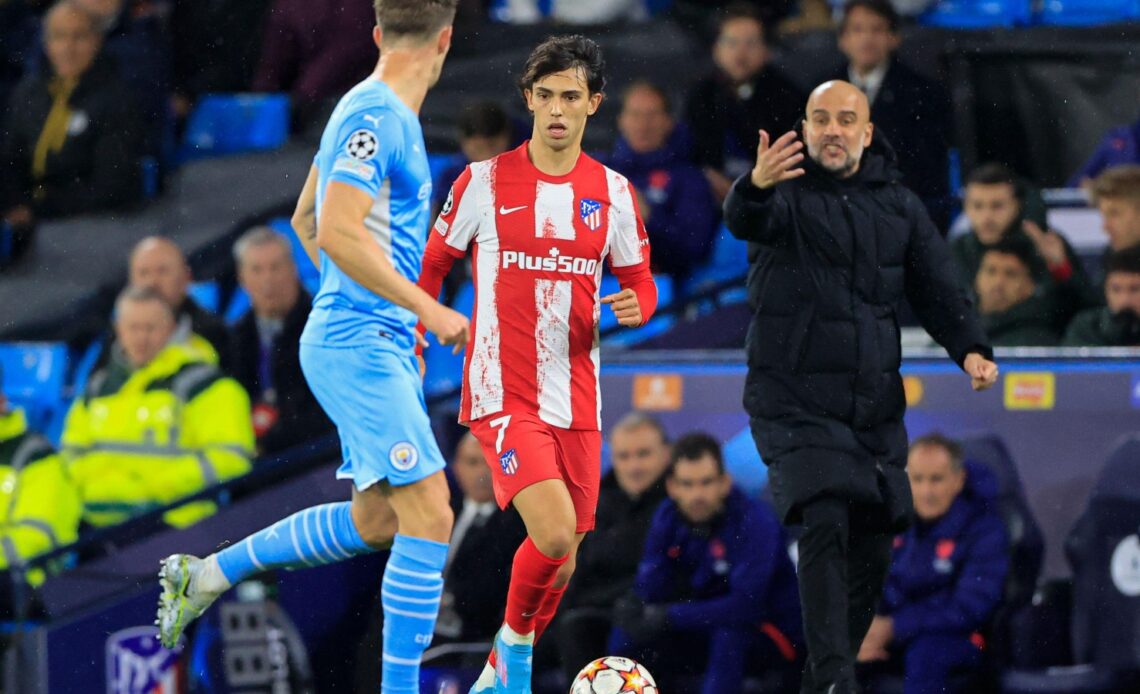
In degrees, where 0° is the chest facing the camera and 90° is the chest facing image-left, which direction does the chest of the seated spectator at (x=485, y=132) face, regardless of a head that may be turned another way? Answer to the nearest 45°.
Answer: approximately 0°

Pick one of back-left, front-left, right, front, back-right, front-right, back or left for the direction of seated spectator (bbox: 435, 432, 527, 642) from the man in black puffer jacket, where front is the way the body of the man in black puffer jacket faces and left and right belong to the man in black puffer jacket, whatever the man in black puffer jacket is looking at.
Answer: back-right

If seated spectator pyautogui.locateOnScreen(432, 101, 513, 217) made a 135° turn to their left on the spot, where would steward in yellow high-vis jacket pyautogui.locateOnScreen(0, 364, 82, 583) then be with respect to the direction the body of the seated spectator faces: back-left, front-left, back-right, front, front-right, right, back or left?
back-left

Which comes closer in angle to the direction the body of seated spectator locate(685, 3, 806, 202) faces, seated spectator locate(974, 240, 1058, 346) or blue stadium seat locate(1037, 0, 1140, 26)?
the seated spectator

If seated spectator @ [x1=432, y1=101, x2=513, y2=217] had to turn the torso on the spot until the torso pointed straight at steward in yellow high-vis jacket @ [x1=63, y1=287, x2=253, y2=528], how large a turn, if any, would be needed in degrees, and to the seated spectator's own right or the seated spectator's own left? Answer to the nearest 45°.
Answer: approximately 90° to the seated spectator's own right

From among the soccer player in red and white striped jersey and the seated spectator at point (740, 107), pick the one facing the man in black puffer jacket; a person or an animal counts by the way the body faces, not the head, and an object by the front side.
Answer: the seated spectator
